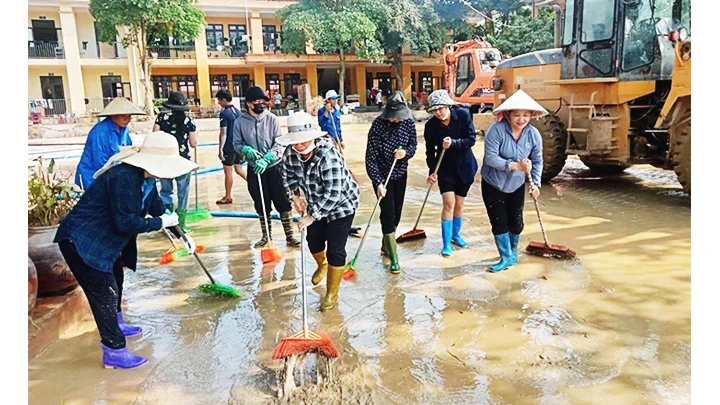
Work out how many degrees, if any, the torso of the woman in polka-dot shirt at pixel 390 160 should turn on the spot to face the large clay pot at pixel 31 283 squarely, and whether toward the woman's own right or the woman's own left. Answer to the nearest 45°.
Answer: approximately 45° to the woman's own right

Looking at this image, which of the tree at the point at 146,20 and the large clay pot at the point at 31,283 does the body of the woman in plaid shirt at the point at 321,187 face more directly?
the large clay pot

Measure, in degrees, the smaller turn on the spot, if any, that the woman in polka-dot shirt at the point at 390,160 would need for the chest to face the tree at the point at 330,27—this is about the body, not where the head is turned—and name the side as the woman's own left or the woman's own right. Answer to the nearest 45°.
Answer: approximately 180°

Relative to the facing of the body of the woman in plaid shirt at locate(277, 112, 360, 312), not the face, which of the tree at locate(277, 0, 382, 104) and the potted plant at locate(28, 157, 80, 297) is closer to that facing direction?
the potted plant

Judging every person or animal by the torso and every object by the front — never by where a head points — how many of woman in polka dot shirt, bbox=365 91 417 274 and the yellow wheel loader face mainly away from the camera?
0

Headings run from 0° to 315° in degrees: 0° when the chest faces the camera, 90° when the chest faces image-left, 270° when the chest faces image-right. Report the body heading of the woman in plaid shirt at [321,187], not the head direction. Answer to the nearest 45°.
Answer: approximately 45°

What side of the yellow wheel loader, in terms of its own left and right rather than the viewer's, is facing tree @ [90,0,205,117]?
back

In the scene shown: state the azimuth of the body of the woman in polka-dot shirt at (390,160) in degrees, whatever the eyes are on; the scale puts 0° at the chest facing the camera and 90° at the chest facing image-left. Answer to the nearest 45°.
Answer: approximately 0°

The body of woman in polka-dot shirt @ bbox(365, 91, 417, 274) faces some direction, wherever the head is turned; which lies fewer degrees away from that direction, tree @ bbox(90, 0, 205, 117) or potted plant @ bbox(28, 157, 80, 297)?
the potted plant
